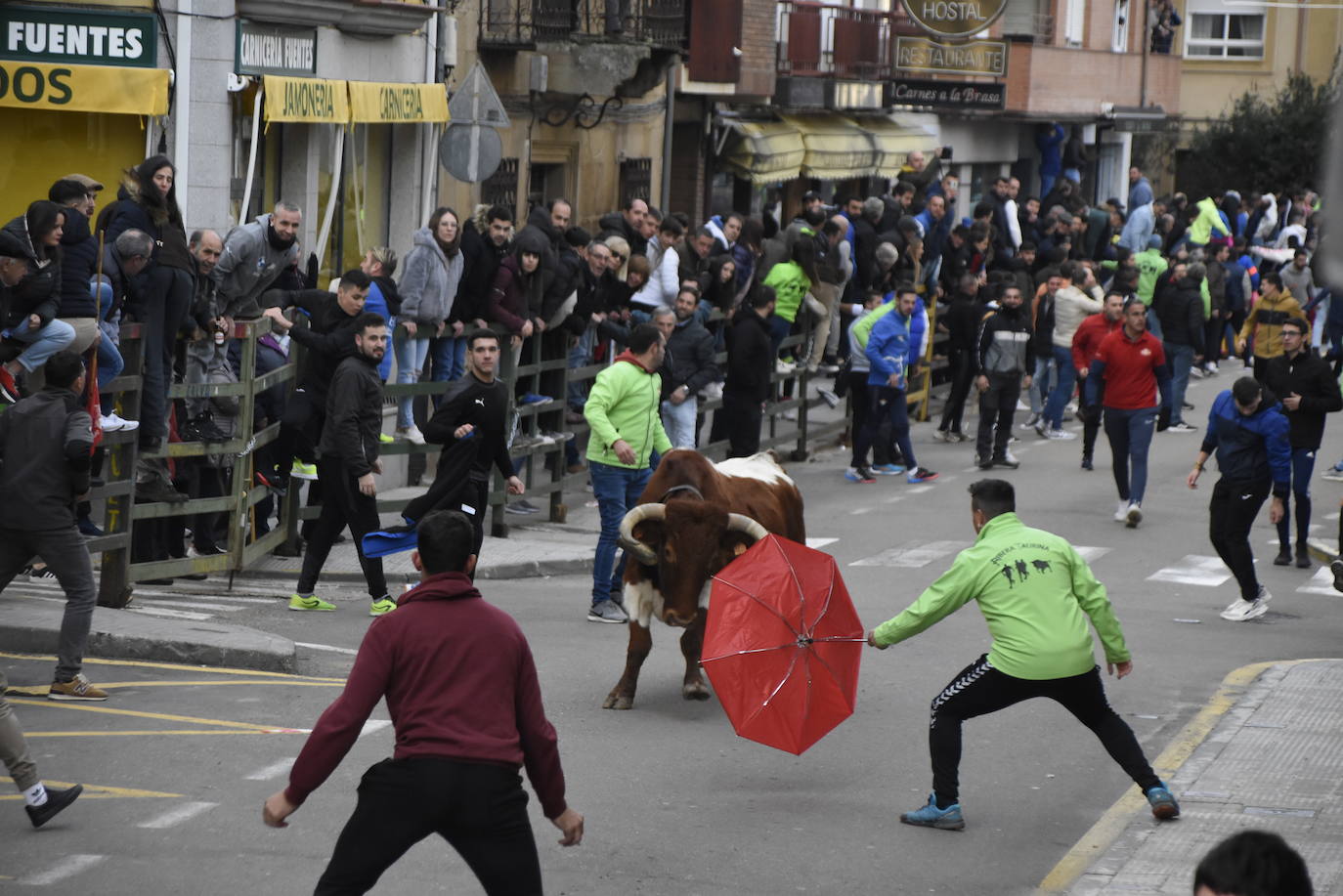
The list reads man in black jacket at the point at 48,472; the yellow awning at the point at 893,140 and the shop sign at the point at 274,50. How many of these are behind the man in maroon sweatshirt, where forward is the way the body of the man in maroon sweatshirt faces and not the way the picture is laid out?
0

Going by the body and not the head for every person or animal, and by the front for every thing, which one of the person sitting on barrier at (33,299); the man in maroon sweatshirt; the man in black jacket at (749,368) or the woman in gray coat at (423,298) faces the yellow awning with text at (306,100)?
the man in maroon sweatshirt

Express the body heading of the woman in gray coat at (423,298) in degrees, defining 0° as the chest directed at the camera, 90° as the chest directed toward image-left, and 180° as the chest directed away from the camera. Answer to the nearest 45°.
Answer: approximately 315°

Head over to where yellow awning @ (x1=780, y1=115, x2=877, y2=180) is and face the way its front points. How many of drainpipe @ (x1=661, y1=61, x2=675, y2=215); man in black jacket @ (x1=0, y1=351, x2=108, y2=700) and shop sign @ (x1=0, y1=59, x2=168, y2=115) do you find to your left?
0

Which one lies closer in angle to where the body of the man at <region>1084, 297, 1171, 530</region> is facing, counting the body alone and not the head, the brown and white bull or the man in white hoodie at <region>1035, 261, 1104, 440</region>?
the brown and white bull

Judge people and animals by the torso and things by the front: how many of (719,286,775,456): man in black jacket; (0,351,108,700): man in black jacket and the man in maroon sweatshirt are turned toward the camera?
0

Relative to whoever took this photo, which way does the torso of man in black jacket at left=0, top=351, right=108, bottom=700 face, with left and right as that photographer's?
facing away from the viewer and to the right of the viewer

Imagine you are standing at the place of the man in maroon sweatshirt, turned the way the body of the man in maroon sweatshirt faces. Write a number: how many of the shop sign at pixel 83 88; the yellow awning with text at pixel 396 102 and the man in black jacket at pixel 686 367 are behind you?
0

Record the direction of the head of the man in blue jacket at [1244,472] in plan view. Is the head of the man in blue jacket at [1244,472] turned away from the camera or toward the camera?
toward the camera

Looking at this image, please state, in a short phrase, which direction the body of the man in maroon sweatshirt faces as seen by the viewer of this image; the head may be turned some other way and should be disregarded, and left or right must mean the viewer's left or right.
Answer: facing away from the viewer

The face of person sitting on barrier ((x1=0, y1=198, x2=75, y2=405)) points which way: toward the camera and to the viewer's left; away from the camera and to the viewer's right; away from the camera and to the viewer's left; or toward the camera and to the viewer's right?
toward the camera and to the viewer's right

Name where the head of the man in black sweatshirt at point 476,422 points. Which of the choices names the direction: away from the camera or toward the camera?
toward the camera

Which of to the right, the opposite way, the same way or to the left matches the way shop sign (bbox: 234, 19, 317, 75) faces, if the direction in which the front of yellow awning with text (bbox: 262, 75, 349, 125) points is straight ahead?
the same way

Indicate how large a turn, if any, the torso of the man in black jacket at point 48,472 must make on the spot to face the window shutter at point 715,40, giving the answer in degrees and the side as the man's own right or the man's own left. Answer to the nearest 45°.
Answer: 0° — they already face it

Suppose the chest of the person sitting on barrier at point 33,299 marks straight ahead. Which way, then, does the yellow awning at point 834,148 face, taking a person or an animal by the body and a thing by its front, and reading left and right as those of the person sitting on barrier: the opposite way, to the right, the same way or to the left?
the same way
